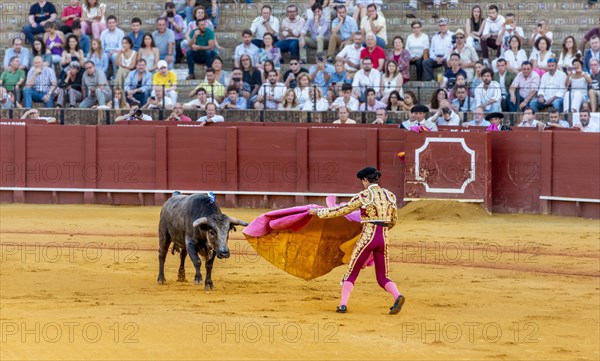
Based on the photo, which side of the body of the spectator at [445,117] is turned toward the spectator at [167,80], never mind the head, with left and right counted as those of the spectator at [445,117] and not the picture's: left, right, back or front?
right

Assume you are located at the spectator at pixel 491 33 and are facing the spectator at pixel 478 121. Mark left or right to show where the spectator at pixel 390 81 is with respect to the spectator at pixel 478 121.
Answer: right

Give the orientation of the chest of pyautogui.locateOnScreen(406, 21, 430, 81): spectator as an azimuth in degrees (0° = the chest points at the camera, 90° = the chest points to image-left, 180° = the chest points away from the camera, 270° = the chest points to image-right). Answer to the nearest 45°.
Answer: approximately 0°

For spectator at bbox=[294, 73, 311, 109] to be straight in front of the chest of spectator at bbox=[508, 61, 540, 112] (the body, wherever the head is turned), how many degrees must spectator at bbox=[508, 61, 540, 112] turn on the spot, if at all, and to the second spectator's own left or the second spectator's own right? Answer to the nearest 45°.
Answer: approximately 45° to the second spectator's own right

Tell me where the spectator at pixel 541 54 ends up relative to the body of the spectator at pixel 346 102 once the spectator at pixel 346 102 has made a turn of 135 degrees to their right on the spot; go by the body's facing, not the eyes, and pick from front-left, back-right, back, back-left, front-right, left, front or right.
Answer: back-right

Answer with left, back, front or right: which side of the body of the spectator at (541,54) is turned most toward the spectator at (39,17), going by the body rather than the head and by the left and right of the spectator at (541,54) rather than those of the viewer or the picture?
right
